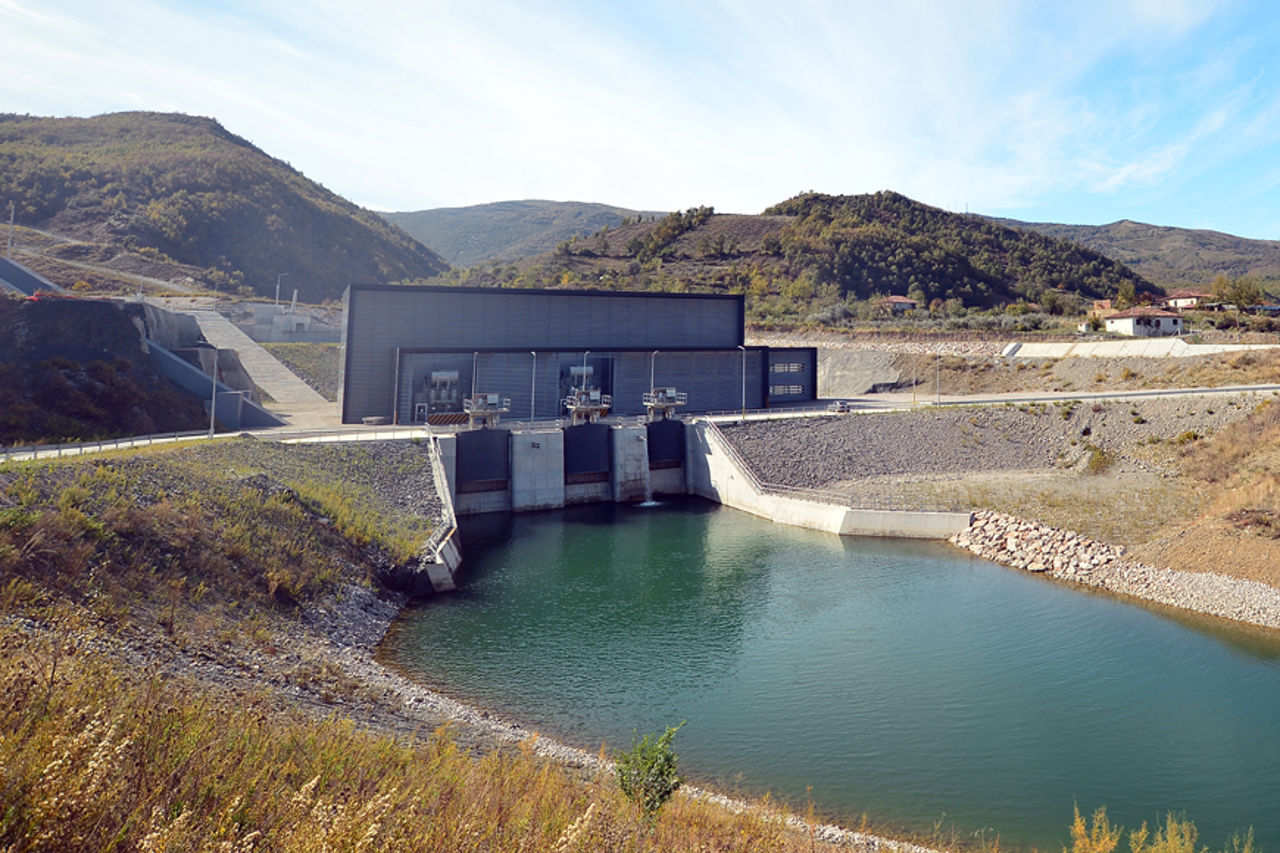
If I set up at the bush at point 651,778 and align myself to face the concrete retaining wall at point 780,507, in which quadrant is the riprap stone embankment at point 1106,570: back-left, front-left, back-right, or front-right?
front-right

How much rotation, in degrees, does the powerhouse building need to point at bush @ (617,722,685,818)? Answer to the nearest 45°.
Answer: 0° — it already faces it

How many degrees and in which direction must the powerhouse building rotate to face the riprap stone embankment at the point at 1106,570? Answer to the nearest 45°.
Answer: approximately 45° to its left

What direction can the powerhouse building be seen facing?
toward the camera

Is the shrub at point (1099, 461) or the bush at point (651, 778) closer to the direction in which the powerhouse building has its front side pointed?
the bush

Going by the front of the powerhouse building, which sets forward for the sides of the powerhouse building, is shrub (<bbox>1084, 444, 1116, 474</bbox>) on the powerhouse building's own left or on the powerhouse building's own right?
on the powerhouse building's own left

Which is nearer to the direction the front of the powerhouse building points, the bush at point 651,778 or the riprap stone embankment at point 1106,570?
the bush

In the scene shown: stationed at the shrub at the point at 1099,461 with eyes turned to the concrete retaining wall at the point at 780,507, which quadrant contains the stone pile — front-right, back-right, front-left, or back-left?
front-left

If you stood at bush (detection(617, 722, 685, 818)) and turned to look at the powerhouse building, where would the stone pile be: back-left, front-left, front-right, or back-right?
front-right

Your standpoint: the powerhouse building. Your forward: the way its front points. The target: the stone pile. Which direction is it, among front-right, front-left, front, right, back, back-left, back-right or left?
front-left
